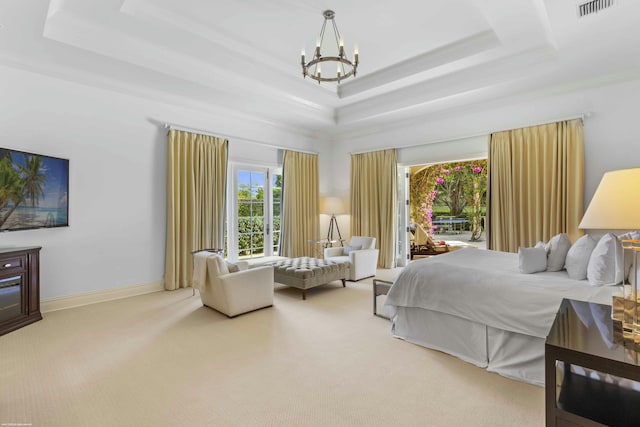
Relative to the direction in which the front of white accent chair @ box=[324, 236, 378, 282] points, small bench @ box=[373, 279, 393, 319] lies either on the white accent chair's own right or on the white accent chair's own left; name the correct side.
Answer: on the white accent chair's own left

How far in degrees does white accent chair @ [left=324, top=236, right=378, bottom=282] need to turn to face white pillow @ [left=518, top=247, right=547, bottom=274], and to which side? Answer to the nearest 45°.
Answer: approximately 90° to its left

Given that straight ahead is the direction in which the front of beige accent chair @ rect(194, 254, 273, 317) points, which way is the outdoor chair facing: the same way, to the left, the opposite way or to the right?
the same way

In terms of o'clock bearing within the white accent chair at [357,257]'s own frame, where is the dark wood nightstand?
The dark wood nightstand is roughly at 10 o'clock from the white accent chair.

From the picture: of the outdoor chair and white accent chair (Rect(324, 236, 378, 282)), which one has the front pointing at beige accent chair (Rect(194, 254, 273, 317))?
white accent chair (Rect(324, 236, 378, 282))

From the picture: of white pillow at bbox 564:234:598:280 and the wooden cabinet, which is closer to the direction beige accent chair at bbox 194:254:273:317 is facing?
the white pillow
